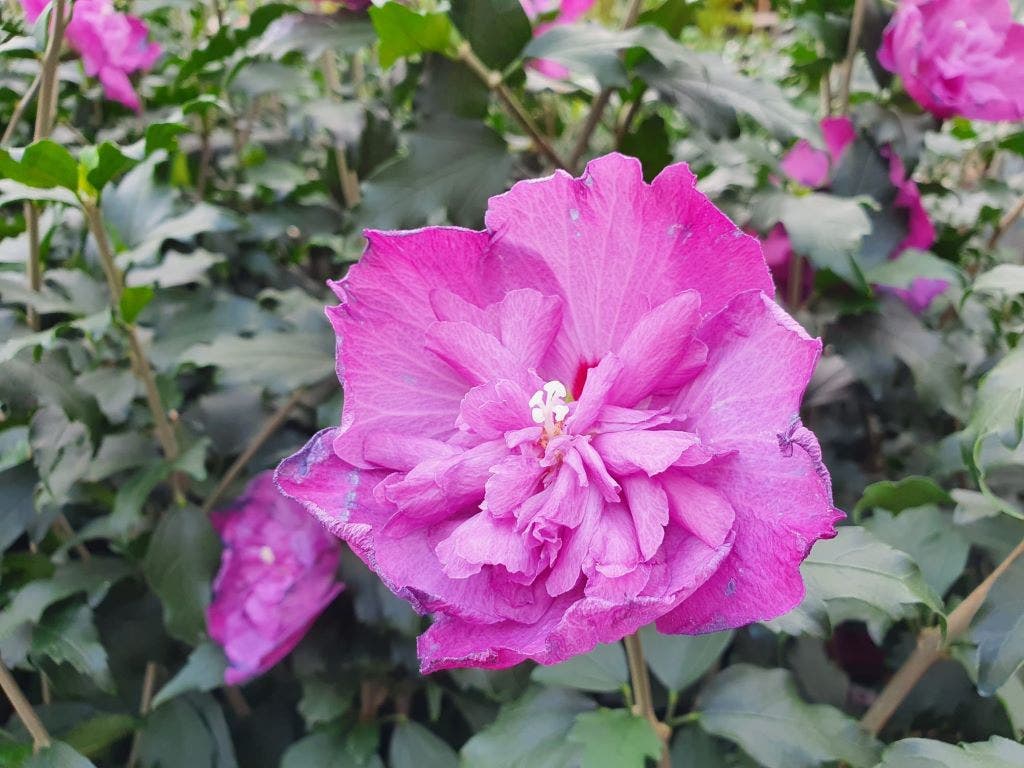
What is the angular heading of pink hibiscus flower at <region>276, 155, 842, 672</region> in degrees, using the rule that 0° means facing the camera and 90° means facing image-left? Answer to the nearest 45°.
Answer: approximately 0°

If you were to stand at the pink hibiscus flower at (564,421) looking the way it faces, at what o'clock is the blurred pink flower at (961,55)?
The blurred pink flower is roughly at 7 o'clock from the pink hibiscus flower.

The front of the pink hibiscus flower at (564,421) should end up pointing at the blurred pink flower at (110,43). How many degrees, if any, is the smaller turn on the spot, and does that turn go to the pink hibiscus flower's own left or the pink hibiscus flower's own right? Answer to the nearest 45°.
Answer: approximately 135° to the pink hibiscus flower's own right
